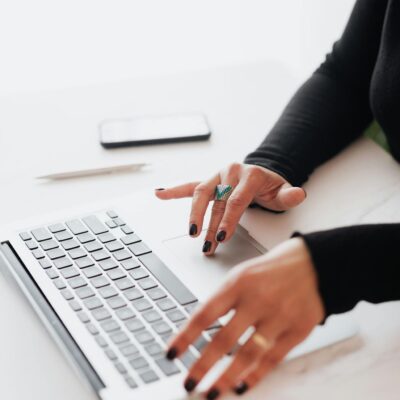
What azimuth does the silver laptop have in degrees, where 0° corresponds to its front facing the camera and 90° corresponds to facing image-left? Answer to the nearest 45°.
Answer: approximately 225°
